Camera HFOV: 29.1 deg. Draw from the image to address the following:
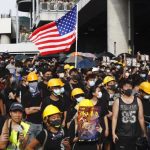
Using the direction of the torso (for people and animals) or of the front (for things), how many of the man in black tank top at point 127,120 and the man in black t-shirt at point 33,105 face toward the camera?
2

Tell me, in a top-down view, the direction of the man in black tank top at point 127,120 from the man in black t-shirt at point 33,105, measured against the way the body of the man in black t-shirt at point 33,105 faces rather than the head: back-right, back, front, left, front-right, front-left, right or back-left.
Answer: front-left

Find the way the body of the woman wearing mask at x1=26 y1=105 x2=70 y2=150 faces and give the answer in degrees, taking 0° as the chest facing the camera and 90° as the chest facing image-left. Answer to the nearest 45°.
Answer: approximately 315°

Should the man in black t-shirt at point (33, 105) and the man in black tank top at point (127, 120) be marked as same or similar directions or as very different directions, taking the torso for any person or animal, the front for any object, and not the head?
same or similar directions

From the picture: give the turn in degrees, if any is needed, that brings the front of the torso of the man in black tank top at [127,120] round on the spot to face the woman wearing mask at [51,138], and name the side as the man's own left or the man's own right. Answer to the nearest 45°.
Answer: approximately 45° to the man's own right

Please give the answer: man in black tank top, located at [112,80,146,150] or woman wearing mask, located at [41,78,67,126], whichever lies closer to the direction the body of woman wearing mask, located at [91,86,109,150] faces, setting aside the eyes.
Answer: the man in black tank top

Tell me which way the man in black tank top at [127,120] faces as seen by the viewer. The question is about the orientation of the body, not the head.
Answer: toward the camera

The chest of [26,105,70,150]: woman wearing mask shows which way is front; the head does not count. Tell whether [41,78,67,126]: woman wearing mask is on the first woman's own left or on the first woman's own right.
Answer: on the first woman's own left

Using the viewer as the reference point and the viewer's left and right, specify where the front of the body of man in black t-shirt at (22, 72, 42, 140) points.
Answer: facing the viewer

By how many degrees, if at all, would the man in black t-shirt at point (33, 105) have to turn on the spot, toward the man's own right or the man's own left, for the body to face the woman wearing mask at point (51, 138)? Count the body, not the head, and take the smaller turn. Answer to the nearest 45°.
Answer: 0° — they already face them
